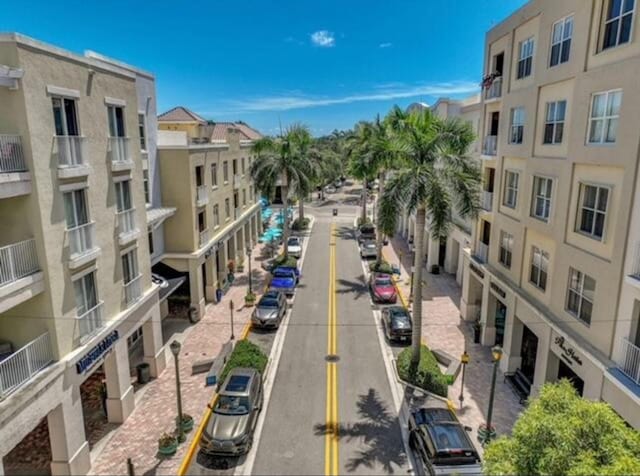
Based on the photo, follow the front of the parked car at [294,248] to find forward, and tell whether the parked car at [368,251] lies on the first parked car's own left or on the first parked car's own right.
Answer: on the first parked car's own left

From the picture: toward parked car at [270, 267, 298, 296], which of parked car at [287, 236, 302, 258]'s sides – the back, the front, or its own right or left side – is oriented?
front

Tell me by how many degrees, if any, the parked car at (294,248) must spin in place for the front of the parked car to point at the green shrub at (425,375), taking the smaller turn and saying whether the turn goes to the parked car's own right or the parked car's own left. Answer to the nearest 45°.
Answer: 0° — it already faces it

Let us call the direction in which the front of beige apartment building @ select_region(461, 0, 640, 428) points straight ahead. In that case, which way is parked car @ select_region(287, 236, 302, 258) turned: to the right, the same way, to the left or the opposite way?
to the left

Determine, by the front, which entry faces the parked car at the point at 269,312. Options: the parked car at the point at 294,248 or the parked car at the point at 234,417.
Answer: the parked car at the point at 294,248

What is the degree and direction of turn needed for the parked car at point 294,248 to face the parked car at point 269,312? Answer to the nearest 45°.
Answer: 0° — it already faces it

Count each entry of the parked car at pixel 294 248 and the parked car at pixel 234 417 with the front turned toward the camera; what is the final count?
2

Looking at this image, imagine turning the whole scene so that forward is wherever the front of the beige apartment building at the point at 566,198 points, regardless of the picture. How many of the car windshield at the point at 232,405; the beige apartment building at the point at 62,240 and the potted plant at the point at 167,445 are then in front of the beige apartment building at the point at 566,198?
3

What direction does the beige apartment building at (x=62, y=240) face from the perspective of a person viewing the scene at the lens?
facing the viewer and to the right of the viewer

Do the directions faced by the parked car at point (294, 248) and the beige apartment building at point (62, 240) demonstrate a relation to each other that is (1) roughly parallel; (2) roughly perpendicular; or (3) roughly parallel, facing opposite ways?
roughly perpendicular

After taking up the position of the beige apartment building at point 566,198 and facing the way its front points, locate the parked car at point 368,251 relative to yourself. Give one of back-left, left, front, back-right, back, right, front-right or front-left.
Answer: right

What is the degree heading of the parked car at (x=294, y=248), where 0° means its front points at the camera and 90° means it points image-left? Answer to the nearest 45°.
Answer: approximately 0°

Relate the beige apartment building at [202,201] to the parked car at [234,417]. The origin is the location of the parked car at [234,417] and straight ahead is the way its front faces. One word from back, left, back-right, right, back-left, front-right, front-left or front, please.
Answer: back

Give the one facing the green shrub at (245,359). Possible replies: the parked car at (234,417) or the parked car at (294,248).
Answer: the parked car at (294,248)
